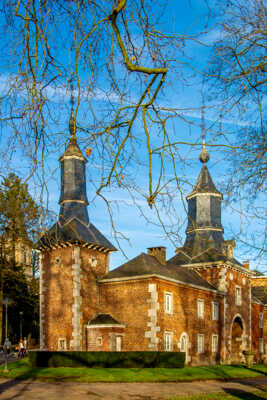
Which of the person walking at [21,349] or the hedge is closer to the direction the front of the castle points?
the hedge

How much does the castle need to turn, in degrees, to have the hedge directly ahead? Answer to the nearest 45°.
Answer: approximately 45° to its right

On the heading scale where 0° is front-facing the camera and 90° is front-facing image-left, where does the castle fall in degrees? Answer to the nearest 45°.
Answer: approximately 315°

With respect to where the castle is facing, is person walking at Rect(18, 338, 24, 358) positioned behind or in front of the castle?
behind
